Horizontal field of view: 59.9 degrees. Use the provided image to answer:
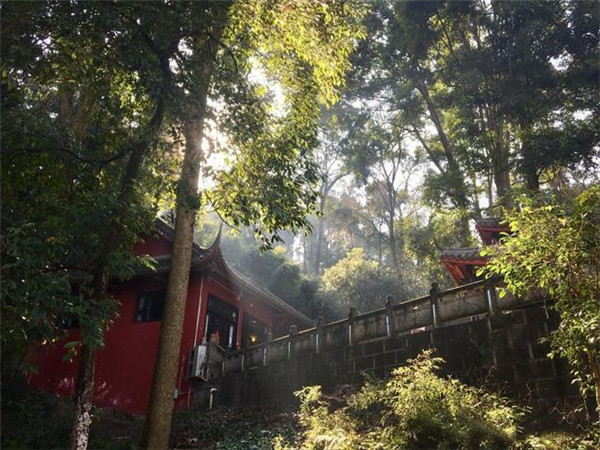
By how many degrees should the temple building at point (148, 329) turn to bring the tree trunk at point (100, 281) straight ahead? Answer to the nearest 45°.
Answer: approximately 45° to its right

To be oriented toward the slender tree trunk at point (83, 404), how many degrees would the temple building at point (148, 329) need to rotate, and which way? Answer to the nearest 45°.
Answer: approximately 45° to its right

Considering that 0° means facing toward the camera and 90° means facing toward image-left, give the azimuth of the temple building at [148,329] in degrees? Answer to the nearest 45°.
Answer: approximately 315°

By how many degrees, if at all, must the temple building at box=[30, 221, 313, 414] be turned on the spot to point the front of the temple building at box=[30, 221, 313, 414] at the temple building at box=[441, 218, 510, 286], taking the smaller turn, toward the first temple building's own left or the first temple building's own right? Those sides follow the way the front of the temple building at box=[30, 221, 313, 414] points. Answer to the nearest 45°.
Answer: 0° — it already faces it

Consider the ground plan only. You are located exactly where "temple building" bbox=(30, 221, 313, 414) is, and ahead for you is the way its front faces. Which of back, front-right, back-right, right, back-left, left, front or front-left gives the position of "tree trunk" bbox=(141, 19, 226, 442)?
front-right
